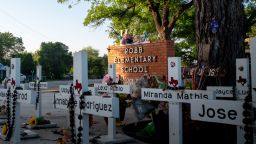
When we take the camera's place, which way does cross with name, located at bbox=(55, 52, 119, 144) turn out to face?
facing the viewer and to the left of the viewer

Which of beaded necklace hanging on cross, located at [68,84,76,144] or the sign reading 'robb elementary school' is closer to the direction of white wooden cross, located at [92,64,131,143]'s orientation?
the beaded necklace hanging on cross

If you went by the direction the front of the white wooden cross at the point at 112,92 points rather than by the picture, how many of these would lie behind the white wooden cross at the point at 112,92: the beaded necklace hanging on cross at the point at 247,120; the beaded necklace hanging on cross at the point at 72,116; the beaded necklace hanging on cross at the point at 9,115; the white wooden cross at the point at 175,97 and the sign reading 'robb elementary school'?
1

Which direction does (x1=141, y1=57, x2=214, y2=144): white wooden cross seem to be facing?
toward the camera

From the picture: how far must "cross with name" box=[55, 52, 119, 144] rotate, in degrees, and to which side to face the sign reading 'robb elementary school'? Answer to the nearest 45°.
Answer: approximately 135° to its right

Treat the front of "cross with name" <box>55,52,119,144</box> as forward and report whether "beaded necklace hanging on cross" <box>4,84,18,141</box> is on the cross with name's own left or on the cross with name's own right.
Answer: on the cross with name's own right

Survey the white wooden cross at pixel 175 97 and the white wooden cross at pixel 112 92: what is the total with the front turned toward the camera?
2

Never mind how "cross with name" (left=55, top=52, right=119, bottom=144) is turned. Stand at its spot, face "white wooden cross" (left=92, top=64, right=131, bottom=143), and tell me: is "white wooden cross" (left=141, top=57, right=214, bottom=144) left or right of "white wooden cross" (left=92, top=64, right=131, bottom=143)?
right

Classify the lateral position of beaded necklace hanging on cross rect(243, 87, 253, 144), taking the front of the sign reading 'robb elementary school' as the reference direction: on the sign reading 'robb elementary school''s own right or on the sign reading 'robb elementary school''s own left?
on the sign reading 'robb elementary school''s own left

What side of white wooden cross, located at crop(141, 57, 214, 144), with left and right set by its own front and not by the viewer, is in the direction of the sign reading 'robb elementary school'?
back

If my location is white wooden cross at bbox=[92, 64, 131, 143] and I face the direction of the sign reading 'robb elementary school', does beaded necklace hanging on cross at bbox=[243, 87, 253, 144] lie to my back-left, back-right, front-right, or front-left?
back-right

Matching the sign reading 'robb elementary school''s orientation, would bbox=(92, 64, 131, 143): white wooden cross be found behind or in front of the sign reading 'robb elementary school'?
in front

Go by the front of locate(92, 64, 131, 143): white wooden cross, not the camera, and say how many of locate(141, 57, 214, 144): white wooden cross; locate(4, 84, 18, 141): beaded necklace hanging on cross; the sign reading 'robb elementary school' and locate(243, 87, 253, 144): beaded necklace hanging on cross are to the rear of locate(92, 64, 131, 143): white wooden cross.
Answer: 1

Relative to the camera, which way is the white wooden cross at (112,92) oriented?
toward the camera
